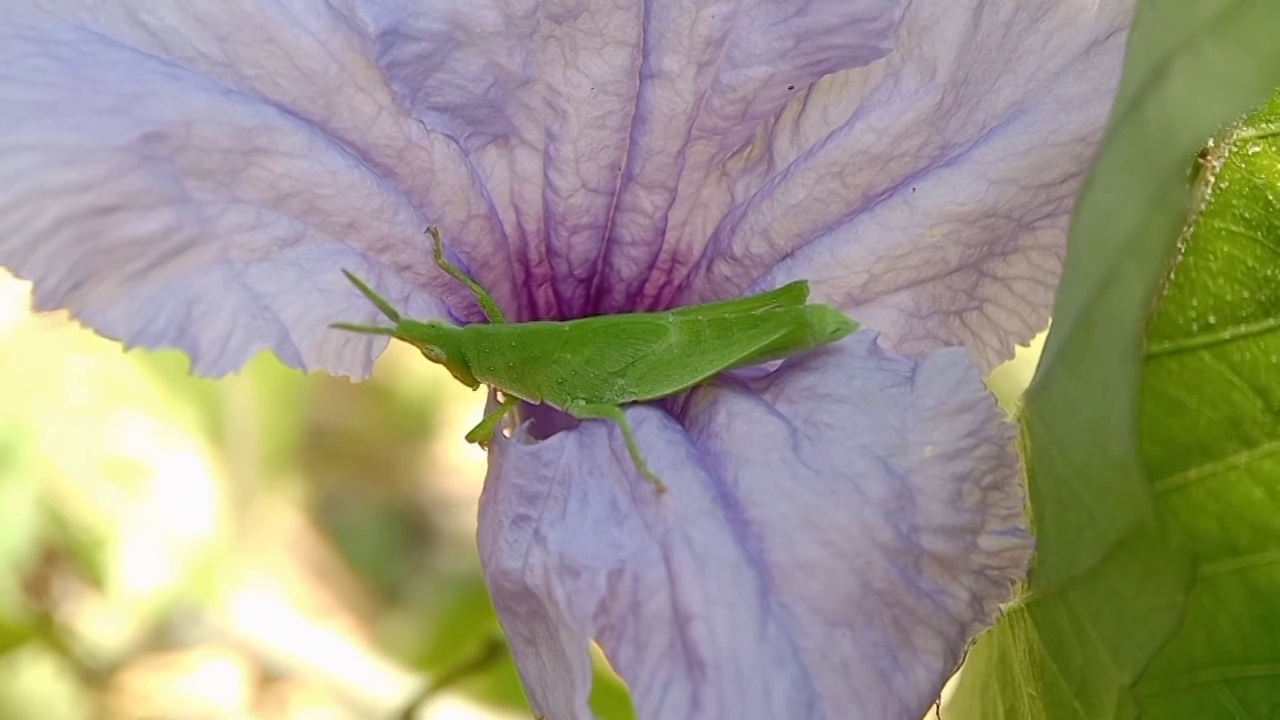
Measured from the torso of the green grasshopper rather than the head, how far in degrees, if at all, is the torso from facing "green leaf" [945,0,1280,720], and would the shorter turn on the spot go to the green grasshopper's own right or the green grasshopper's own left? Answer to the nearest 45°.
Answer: approximately 135° to the green grasshopper's own left

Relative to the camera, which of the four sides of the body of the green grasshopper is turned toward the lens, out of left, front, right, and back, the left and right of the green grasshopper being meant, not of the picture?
left

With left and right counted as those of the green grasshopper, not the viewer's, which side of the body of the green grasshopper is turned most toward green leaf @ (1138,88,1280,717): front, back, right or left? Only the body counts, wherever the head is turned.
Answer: back
